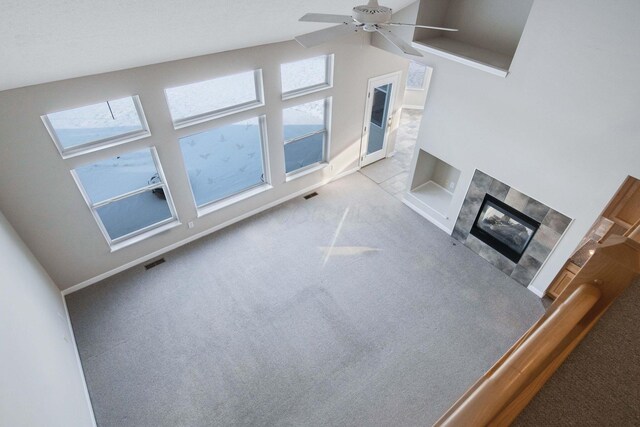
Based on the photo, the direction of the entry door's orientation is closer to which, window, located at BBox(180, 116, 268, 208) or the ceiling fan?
the ceiling fan

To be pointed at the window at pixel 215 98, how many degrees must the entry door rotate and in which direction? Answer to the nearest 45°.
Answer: approximately 90° to its right

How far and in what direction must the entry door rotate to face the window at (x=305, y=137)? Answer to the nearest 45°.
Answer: approximately 135° to its right

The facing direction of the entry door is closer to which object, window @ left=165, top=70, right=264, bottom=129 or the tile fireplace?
the tile fireplace

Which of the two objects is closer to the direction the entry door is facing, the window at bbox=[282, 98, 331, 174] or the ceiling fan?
the ceiling fan

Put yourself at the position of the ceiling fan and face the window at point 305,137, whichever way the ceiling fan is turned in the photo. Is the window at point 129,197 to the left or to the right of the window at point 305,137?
left

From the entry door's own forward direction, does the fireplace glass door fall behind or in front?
in front

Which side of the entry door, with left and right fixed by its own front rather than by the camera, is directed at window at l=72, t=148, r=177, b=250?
right

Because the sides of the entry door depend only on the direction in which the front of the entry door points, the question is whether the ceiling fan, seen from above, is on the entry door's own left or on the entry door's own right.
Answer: on the entry door's own right

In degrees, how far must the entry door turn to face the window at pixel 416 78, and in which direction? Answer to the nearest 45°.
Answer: approximately 135° to its left

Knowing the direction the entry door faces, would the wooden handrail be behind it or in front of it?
in front

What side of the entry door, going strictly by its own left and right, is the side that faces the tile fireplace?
front

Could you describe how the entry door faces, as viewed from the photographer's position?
facing the viewer and to the right of the viewer
